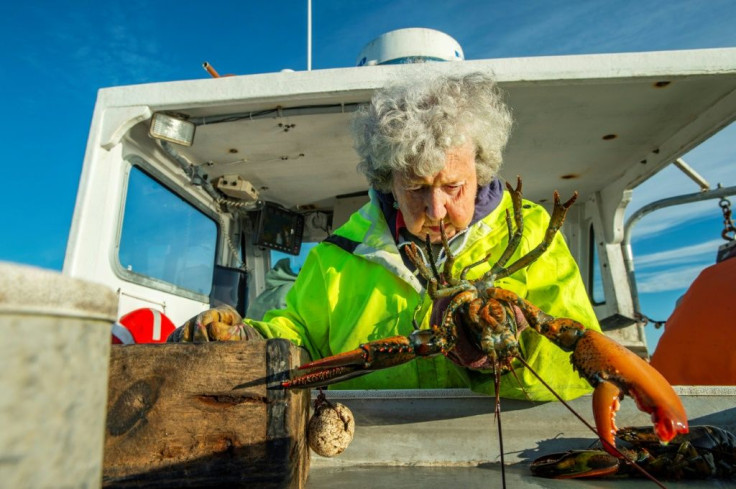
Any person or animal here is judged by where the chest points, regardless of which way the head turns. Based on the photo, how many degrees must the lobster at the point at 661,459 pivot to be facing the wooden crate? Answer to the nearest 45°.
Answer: approximately 45° to its left

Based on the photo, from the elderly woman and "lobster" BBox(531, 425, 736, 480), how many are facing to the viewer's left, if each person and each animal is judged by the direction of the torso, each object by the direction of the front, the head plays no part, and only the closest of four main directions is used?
1

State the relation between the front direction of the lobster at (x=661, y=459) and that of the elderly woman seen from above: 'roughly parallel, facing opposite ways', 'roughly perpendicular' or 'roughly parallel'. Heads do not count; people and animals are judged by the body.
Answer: roughly perpendicular

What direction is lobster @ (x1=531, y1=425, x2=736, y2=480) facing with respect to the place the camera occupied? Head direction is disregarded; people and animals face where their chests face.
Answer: facing to the left of the viewer

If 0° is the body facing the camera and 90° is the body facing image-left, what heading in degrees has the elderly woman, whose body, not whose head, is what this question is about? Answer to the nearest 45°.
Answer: approximately 0°
